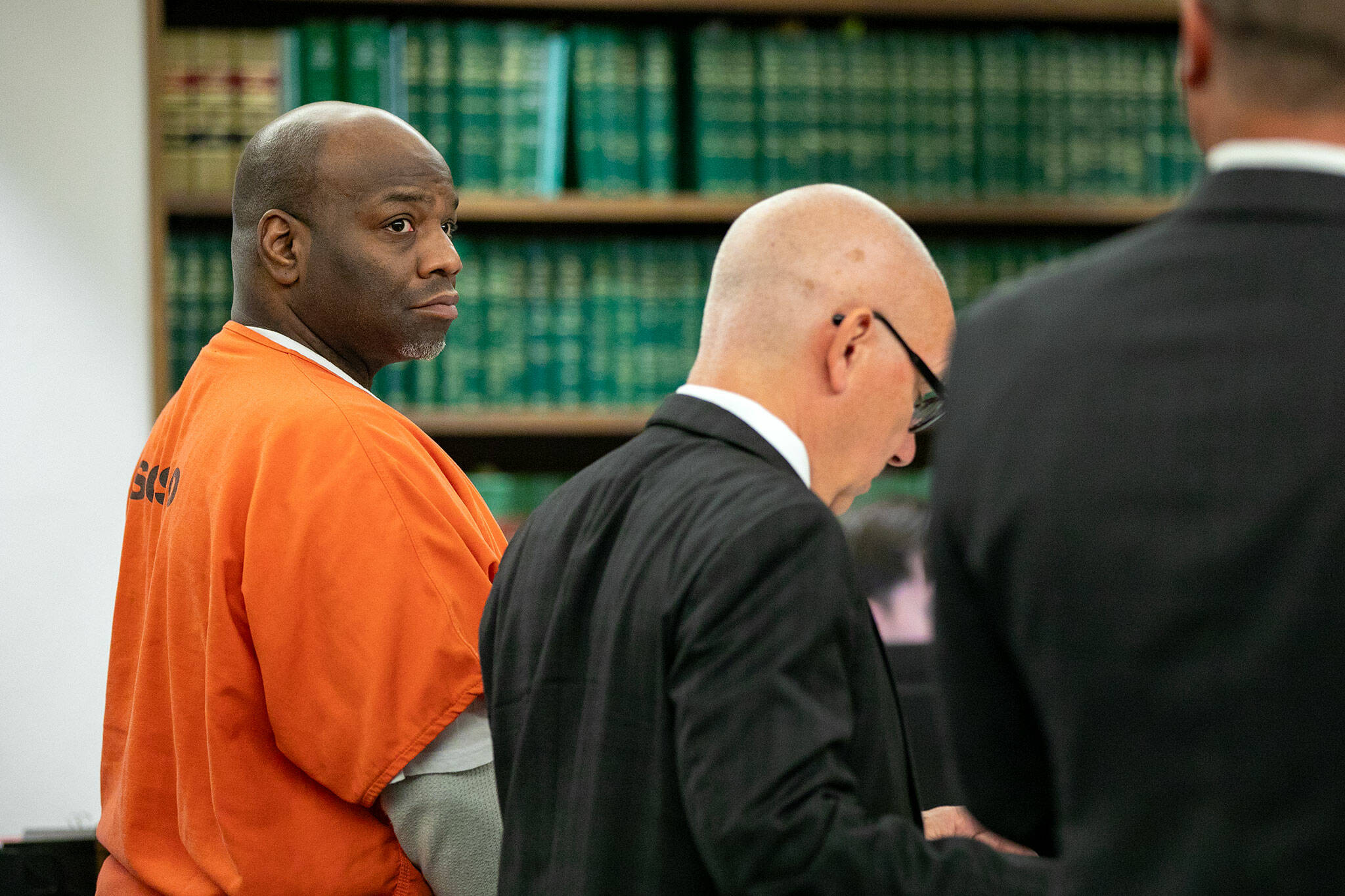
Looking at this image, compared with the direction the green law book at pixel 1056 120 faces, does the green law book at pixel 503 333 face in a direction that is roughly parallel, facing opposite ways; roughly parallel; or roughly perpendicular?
roughly parallel

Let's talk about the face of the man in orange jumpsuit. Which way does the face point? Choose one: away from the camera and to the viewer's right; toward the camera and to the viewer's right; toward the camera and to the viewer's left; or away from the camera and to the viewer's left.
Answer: toward the camera and to the viewer's right

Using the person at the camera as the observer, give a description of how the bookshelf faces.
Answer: facing the viewer
